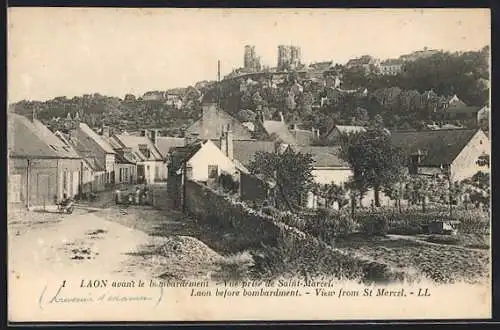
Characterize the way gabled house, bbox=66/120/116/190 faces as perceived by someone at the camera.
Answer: facing the viewer and to the right of the viewer

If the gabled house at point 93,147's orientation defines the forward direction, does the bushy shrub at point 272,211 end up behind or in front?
in front
